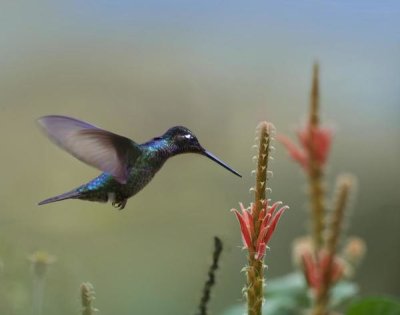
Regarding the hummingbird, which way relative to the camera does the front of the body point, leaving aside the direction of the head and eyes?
to the viewer's right
